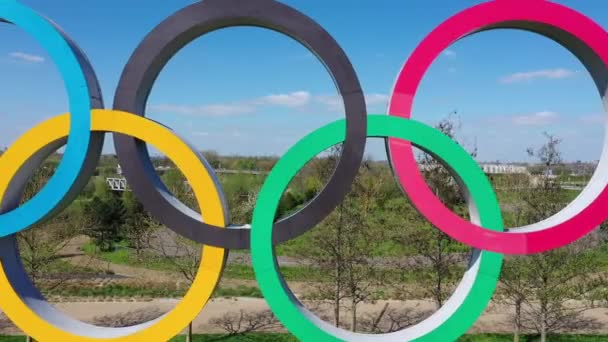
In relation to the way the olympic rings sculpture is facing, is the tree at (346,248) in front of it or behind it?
behind

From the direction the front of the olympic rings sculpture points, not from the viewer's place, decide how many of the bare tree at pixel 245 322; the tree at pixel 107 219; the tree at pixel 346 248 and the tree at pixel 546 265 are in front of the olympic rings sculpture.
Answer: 0

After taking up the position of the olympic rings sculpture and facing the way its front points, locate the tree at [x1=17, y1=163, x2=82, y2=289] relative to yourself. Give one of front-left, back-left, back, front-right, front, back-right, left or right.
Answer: back-right

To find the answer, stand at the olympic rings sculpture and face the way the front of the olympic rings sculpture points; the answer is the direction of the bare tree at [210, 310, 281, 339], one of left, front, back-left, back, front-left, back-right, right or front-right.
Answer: back

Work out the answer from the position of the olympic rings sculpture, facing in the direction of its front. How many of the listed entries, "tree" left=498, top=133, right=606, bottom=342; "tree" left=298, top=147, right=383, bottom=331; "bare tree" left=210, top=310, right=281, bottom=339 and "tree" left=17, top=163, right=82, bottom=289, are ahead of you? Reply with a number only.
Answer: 0

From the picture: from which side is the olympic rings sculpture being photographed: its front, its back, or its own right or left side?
front

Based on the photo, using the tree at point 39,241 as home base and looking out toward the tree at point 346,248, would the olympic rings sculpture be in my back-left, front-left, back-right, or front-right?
front-right

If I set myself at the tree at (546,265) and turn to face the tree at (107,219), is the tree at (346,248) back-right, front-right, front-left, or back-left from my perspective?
front-left

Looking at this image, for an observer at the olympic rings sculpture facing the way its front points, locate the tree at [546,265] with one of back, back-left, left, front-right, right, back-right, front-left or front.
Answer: back-left

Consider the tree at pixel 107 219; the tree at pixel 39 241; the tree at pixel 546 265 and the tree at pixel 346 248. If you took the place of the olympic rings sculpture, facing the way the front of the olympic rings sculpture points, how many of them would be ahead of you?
0

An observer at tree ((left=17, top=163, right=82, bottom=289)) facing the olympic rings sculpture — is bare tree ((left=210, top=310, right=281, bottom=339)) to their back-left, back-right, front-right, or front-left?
front-left
